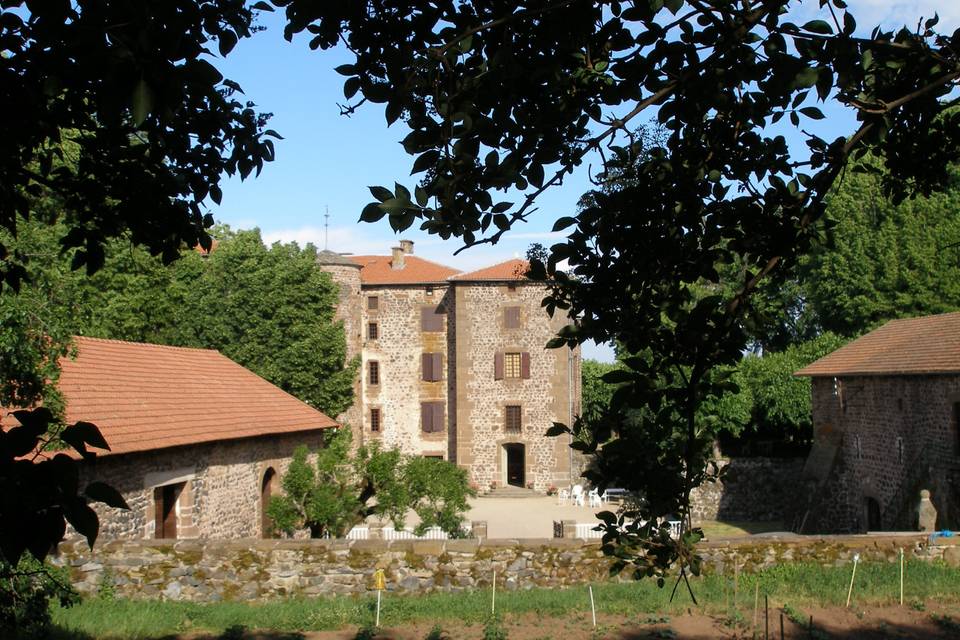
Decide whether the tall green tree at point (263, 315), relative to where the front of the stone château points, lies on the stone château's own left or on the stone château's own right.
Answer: on the stone château's own right

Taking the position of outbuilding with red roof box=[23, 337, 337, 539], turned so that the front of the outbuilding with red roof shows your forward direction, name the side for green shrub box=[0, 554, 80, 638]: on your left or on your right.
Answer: on your right

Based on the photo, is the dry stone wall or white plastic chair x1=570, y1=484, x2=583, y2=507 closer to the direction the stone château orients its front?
the dry stone wall

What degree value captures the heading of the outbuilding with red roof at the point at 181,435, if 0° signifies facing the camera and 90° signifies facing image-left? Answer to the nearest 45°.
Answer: approximately 315°

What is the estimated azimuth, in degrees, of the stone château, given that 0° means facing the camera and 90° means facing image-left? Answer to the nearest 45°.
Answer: approximately 0°

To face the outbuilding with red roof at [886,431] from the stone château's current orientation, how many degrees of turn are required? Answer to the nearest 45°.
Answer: approximately 45° to its left

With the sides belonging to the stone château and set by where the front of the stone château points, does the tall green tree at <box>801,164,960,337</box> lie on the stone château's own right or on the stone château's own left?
on the stone château's own left
